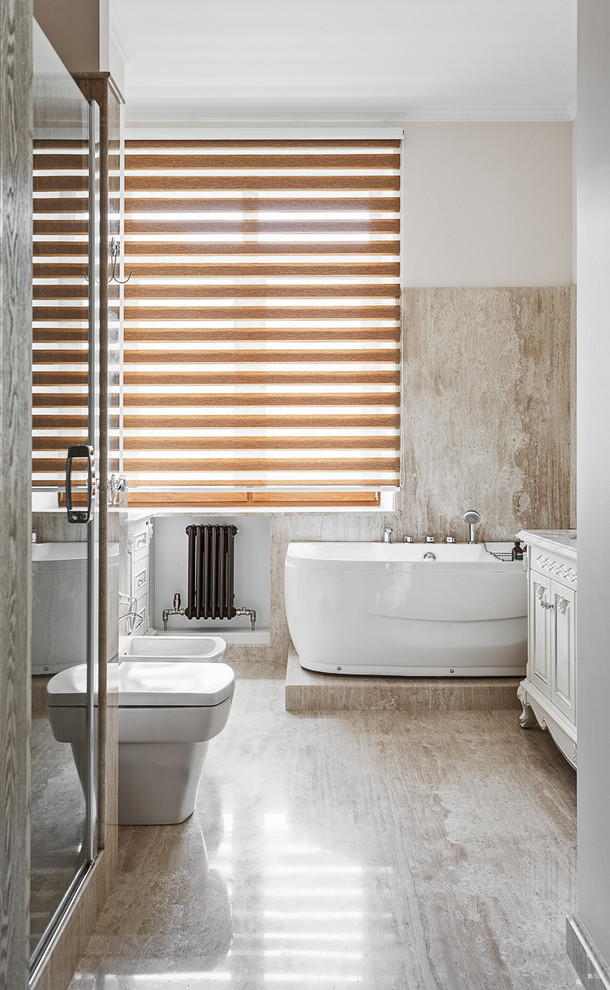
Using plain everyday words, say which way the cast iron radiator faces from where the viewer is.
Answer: facing the viewer

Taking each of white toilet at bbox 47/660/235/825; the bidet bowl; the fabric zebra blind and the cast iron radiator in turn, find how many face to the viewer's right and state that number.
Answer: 2

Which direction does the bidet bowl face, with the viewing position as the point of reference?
facing to the right of the viewer

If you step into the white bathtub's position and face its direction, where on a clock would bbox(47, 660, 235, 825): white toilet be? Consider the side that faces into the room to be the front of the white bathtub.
The white toilet is roughly at 1 o'clock from the white bathtub.

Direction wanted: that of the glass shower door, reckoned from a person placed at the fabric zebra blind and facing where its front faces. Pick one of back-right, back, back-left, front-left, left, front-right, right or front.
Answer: front

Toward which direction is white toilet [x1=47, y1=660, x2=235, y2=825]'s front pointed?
to the viewer's right

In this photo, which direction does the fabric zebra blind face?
toward the camera

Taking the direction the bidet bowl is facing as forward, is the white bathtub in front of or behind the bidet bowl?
in front

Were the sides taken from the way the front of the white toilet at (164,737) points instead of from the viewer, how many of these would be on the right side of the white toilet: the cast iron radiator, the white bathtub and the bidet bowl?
0

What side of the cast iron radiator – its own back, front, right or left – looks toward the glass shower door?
front

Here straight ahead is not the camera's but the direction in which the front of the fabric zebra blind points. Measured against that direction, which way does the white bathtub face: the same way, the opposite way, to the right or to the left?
the same way

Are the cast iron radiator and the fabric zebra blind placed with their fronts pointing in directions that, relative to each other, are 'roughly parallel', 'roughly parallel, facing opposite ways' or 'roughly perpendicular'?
roughly parallel
